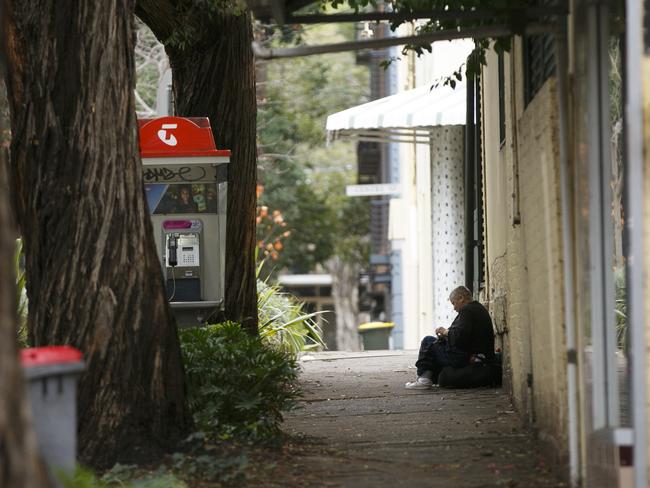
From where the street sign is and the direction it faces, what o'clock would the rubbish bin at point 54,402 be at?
The rubbish bin is roughly at 12 o'clock from the street sign.

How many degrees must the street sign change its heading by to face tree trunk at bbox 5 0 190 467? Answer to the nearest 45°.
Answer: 0° — it already faces it

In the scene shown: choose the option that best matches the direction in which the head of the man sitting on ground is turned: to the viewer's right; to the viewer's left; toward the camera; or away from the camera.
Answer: to the viewer's left

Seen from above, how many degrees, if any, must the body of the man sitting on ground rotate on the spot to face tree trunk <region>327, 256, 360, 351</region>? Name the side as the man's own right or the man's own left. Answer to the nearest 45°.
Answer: approximately 90° to the man's own right

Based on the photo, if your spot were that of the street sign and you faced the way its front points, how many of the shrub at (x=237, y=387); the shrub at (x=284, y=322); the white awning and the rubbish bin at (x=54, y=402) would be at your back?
0

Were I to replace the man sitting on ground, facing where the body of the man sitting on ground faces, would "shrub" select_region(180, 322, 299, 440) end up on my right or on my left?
on my left

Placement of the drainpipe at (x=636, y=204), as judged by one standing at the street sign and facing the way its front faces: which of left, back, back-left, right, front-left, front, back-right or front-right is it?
front

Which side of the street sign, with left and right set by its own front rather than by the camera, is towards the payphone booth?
front

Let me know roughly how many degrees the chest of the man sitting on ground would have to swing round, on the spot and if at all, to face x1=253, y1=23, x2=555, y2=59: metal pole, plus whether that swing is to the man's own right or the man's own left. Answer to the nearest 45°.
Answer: approximately 90° to the man's own left

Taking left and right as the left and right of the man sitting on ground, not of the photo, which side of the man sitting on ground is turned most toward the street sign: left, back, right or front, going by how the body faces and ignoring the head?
right

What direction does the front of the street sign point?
toward the camera

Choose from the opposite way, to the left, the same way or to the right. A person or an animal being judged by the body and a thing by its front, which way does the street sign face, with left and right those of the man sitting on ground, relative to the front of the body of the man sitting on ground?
to the left

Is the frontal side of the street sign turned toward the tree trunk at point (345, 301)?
no

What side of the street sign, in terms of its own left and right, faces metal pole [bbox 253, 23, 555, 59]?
front

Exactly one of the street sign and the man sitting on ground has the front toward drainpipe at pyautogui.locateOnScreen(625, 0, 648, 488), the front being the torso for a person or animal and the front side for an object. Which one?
the street sign

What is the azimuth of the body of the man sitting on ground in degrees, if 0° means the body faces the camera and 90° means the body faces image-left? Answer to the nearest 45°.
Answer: approximately 90°

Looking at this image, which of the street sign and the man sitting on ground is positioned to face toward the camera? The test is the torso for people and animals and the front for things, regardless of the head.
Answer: the street sign

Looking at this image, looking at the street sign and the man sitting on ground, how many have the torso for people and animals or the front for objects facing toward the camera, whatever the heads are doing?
1
